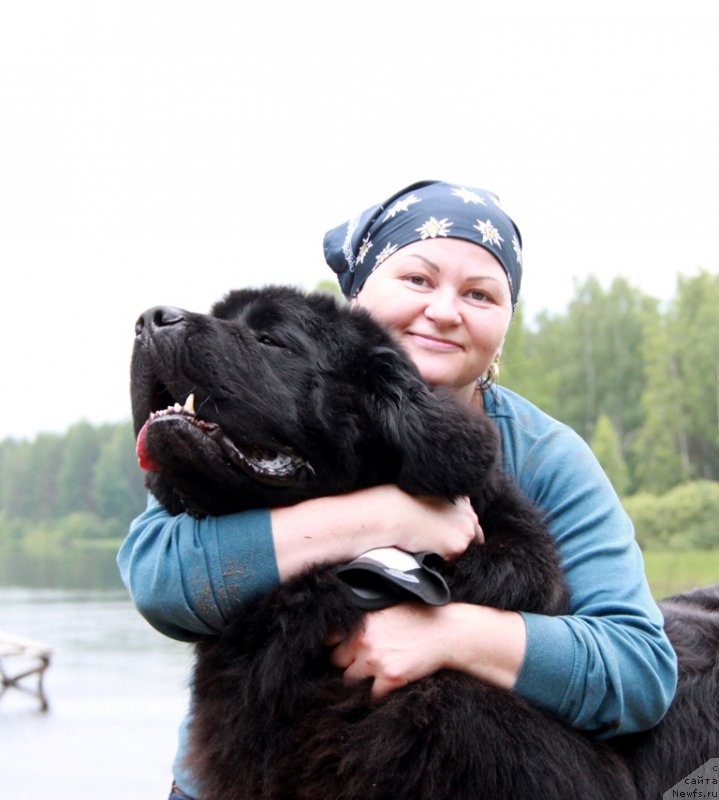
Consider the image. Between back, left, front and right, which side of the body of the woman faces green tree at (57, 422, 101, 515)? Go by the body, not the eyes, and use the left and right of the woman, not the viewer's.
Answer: back

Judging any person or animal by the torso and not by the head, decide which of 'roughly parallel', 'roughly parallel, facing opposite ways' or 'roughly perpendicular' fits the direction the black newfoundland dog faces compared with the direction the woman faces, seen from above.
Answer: roughly perpendicular

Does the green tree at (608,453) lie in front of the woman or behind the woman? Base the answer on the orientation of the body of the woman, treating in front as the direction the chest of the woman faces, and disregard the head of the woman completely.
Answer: behind

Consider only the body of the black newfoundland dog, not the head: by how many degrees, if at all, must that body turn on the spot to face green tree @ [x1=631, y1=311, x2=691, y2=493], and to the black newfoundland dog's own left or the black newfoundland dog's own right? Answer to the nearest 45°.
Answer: approximately 90° to the black newfoundland dog's own right

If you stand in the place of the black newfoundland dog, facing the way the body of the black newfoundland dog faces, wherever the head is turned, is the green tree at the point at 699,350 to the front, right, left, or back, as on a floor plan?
right

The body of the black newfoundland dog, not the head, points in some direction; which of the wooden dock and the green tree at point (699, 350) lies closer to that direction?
the wooden dock

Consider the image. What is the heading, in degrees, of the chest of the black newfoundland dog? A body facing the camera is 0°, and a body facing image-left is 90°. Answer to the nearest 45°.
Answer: approximately 90°

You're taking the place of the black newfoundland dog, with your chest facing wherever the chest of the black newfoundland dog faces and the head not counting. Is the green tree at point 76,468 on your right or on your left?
on your right

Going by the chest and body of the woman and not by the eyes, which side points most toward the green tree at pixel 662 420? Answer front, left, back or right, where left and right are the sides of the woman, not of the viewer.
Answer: back

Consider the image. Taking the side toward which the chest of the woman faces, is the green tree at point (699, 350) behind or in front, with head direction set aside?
behind
